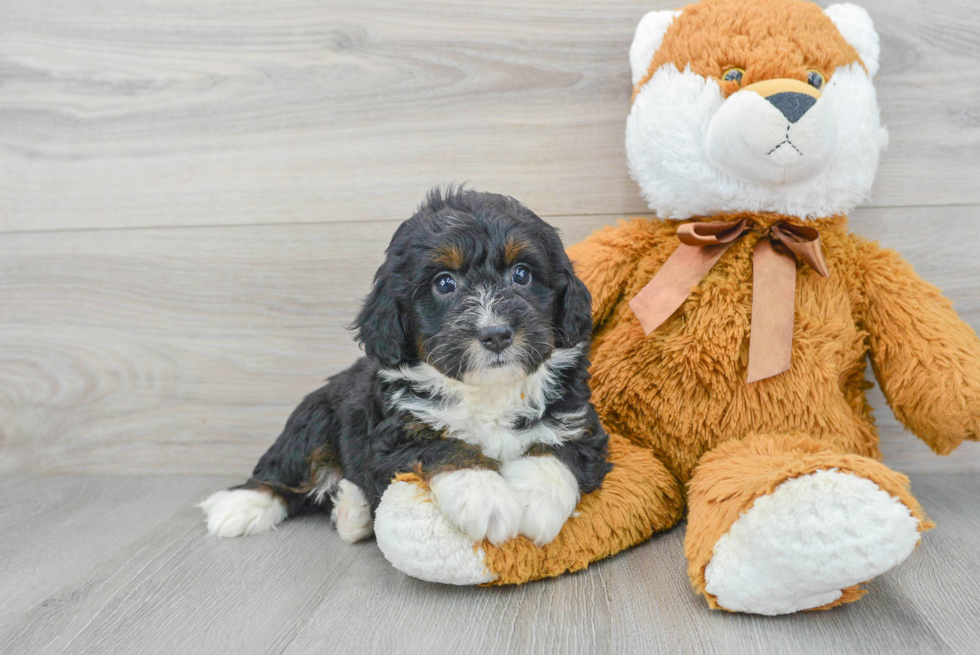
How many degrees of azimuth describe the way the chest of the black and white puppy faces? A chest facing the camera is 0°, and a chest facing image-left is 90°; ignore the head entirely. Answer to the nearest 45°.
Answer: approximately 315°

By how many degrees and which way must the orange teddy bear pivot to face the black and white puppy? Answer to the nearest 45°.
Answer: approximately 45° to its right

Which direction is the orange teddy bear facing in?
toward the camera

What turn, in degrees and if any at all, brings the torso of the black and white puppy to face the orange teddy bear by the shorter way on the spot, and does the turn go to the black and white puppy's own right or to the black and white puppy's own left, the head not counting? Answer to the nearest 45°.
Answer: approximately 45° to the black and white puppy's own left
